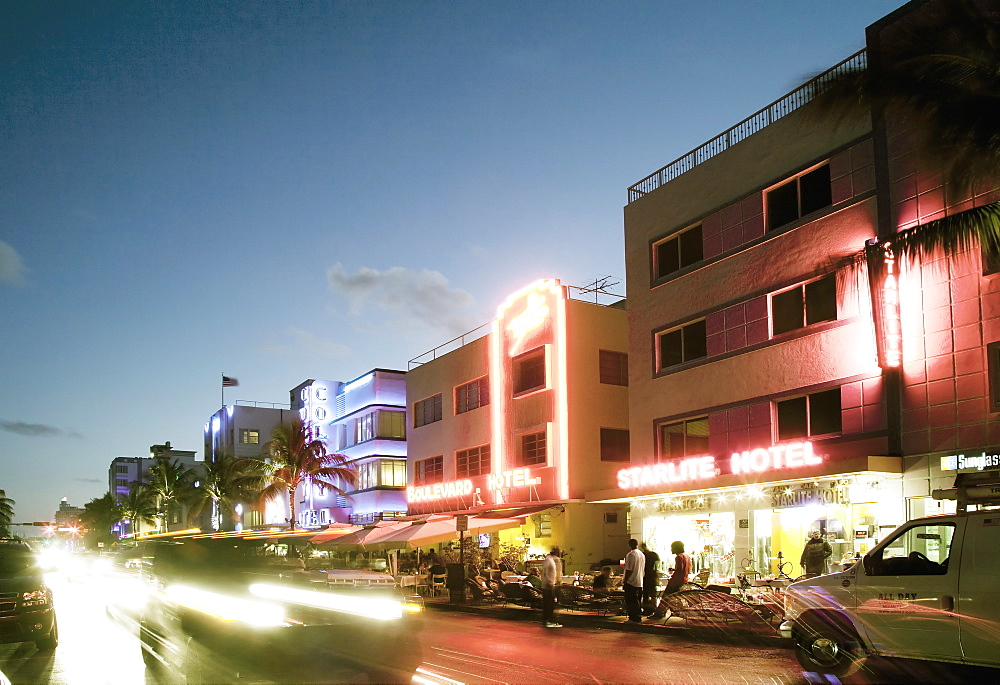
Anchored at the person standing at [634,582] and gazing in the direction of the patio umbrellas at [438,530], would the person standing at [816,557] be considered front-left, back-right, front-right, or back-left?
back-right

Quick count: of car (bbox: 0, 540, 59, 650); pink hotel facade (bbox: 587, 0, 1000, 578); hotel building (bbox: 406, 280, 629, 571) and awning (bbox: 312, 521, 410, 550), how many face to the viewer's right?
0

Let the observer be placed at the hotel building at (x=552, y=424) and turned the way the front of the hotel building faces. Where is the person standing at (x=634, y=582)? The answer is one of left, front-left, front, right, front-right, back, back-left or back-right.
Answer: front-left

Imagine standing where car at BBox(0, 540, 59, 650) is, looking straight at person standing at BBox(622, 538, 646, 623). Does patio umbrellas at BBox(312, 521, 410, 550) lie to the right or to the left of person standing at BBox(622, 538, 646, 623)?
left

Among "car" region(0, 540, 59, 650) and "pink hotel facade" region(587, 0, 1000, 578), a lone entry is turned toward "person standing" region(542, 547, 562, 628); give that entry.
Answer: the pink hotel facade

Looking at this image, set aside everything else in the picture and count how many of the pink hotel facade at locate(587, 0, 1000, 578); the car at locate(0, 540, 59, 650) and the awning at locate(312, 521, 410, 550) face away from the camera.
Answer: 0

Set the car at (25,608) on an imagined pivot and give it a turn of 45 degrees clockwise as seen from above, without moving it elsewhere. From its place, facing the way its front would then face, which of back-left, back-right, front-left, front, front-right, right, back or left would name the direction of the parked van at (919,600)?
left

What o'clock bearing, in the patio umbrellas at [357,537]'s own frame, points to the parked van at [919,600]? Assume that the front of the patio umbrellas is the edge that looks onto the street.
The parked van is roughly at 10 o'clock from the patio umbrellas.

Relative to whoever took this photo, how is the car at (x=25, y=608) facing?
facing the viewer

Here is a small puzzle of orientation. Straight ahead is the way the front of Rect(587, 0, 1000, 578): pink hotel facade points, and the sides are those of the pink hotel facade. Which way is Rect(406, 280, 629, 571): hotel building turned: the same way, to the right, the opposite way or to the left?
the same way

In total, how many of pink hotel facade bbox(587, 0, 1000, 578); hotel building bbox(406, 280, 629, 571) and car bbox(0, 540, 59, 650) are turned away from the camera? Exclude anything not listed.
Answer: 0

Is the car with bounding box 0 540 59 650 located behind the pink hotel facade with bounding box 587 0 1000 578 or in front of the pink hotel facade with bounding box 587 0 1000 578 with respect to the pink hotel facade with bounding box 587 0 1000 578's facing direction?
in front

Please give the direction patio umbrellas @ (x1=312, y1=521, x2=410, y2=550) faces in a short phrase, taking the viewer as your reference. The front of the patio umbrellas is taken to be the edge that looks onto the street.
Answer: facing the viewer and to the left of the viewer
